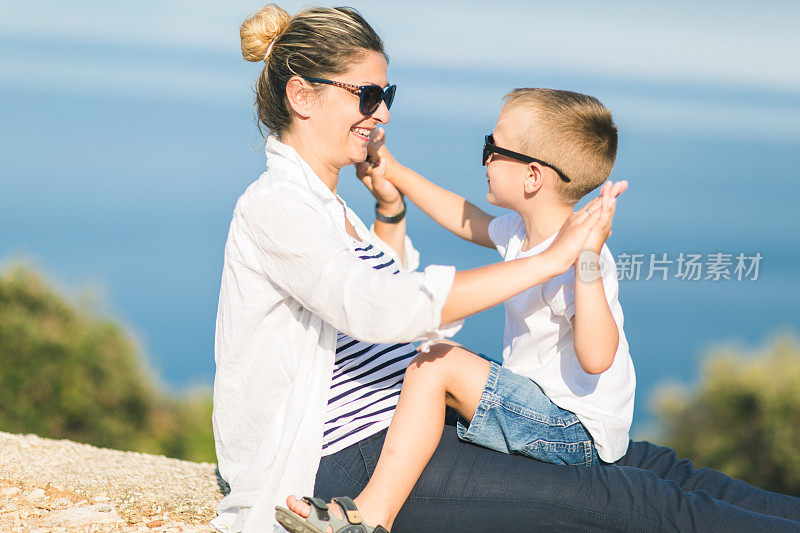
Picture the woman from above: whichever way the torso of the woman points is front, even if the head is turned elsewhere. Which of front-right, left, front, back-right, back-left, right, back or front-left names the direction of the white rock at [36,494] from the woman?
back-left

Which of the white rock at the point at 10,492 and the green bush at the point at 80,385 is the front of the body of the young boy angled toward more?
the white rock

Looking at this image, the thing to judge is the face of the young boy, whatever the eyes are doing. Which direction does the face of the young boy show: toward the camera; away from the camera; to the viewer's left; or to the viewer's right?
to the viewer's left

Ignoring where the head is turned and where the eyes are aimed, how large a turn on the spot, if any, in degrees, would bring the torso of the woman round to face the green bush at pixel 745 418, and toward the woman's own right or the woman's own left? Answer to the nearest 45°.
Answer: approximately 45° to the woman's own left

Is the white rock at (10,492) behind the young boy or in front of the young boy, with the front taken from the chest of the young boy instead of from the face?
in front

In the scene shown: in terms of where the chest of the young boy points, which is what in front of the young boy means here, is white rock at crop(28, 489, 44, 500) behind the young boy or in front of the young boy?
in front

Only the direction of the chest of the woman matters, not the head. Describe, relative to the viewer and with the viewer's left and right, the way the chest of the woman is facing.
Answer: facing to the right of the viewer

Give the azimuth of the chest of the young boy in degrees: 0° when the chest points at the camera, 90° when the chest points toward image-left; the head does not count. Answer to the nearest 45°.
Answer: approximately 90°

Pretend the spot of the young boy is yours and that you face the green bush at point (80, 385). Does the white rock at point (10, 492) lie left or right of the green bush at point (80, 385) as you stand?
left
